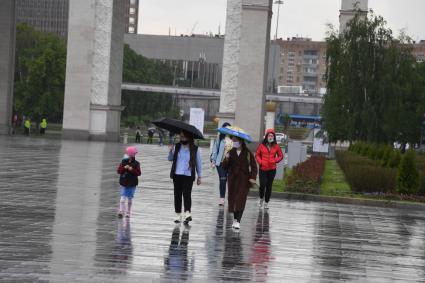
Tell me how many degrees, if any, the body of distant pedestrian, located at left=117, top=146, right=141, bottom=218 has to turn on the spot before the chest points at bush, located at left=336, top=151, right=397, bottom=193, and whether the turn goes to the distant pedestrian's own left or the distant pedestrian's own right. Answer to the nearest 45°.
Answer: approximately 135° to the distant pedestrian's own left

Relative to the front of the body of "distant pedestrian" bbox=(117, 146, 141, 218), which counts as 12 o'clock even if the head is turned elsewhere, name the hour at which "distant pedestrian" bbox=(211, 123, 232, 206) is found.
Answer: "distant pedestrian" bbox=(211, 123, 232, 206) is roughly at 7 o'clock from "distant pedestrian" bbox=(117, 146, 141, 218).

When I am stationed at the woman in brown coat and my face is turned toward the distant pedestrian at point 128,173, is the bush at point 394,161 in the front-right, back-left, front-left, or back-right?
back-right

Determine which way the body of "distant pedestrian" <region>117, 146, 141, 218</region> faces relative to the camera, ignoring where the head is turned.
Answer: toward the camera

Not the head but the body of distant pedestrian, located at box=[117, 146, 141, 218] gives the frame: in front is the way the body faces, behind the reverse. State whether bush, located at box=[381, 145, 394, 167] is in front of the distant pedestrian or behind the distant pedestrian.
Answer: behind

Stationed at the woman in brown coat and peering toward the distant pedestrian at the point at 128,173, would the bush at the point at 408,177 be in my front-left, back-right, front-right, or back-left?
back-right

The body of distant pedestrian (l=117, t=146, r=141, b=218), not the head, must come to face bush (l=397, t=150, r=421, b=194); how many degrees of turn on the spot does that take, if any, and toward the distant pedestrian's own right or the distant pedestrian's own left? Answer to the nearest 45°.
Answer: approximately 135° to the distant pedestrian's own left

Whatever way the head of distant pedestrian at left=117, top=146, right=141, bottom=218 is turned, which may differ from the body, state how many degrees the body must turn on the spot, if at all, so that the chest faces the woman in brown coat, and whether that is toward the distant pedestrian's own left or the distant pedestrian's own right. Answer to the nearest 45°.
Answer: approximately 90° to the distant pedestrian's own left

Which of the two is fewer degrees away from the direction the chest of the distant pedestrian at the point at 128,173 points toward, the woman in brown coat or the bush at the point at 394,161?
the woman in brown coat
